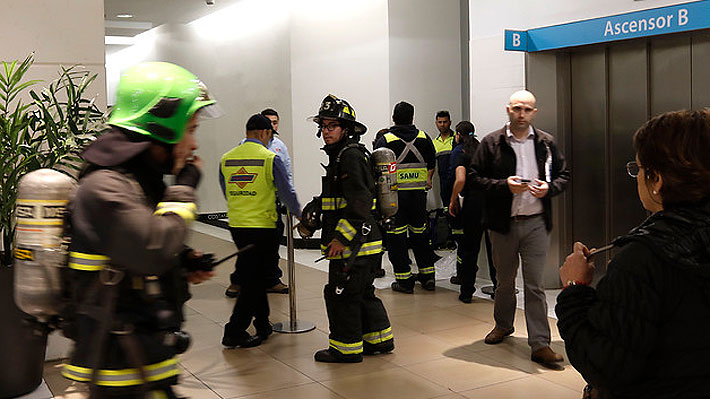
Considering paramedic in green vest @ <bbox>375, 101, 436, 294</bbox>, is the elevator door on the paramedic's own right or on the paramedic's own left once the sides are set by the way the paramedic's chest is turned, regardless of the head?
on the paramedic's own right

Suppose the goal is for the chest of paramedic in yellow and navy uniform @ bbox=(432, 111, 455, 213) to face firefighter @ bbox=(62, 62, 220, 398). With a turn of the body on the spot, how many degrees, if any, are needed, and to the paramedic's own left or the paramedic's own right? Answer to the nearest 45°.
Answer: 0° — they already face them

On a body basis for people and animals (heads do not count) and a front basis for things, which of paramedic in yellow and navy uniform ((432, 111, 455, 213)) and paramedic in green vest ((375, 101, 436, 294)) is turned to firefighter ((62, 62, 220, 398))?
paramedic in yellow and navy uniform ((432, 111, 455, 213))

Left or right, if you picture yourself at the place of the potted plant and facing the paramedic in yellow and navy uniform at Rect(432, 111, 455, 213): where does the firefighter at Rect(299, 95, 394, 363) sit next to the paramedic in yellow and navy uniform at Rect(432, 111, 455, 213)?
right

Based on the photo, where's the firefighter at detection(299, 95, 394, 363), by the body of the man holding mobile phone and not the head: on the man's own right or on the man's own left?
on the man's own right

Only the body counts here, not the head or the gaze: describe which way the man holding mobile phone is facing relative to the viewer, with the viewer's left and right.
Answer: facing the viewer

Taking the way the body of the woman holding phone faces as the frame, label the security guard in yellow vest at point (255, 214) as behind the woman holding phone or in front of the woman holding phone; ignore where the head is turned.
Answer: in front

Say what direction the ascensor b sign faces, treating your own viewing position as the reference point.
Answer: facing the viewer and to the left of the viewer

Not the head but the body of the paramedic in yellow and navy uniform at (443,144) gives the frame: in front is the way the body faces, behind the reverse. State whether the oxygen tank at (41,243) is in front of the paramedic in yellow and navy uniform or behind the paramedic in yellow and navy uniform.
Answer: in front

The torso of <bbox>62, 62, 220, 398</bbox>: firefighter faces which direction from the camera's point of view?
to the viewer's right

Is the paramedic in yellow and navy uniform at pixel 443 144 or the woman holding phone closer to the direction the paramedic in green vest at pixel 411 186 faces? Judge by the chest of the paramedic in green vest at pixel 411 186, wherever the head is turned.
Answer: the paramedic in yellow and navy uniform

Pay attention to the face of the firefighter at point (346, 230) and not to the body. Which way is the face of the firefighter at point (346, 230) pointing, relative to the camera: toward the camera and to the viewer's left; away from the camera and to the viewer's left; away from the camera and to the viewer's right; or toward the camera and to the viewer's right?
toward the camera and to the viewer's left

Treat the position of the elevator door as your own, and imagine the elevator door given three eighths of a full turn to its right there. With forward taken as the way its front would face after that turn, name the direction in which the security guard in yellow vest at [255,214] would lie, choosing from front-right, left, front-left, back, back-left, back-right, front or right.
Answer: back-left

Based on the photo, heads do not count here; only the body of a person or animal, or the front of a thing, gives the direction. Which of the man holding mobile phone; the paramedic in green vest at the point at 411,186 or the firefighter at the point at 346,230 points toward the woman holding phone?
the man holding mobile phone

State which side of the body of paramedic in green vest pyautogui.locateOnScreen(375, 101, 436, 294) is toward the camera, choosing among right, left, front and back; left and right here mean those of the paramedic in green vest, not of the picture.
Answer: back
